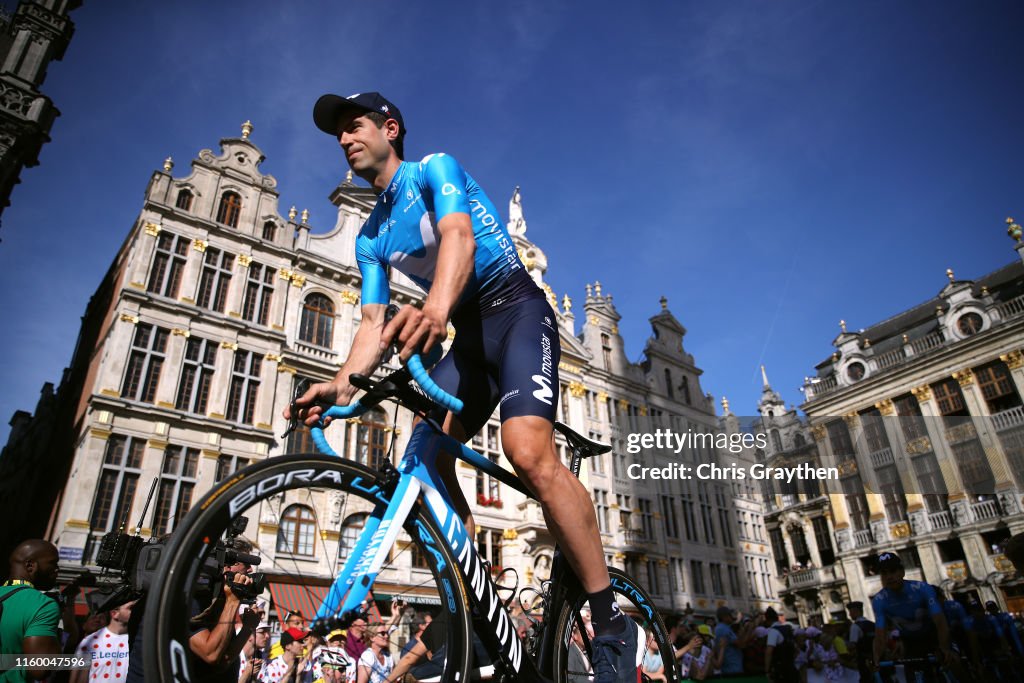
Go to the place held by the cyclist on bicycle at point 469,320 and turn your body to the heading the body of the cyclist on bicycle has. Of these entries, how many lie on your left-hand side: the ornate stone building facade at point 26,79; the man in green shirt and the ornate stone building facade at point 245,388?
0

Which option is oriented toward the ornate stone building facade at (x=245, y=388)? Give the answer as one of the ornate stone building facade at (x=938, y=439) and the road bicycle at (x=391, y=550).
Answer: the ornate stone building facade at (x=938, y=439)

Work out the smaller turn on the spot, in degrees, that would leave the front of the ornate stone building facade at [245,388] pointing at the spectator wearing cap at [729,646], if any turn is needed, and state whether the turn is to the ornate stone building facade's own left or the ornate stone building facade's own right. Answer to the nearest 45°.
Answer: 0° — it already faces them

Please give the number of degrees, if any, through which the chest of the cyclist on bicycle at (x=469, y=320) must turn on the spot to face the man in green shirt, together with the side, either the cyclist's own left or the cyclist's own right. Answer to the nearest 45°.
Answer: approximately 90° to the cyclist's own right

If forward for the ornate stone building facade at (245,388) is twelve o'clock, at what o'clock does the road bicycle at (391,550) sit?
The road bicycle is roughly at 1 o'clock from the ornate stone building facade.

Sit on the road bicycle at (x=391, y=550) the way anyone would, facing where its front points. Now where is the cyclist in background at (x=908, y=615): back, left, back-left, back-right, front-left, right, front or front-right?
back

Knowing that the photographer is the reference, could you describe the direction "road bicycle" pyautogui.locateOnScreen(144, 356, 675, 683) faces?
facing the viewer and to the left of the viewer

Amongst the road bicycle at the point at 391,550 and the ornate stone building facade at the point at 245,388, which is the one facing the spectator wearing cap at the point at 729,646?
the ornate stone building facade

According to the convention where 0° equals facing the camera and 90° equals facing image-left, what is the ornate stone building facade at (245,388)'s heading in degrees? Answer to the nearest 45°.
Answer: approximately 315°

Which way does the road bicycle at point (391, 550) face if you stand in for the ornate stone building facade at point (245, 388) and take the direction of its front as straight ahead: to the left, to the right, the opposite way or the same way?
to the right

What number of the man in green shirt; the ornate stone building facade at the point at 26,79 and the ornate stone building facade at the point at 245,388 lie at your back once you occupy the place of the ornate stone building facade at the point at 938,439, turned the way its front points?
0

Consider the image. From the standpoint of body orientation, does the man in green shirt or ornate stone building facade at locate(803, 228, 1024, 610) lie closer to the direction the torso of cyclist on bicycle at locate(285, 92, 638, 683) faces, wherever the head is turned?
the man in green shirt

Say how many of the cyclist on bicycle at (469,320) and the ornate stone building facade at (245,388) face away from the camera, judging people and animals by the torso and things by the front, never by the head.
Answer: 0

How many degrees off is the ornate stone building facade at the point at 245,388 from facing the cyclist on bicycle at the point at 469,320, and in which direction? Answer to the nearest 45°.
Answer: approximately 45° to its right

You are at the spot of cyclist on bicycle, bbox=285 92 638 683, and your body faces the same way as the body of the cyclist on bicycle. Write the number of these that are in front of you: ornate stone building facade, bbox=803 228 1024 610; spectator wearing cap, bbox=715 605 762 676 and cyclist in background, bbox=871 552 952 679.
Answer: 0

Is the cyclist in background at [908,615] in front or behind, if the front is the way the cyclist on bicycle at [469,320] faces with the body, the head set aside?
behind

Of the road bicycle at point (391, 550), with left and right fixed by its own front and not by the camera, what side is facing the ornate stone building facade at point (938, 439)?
back
